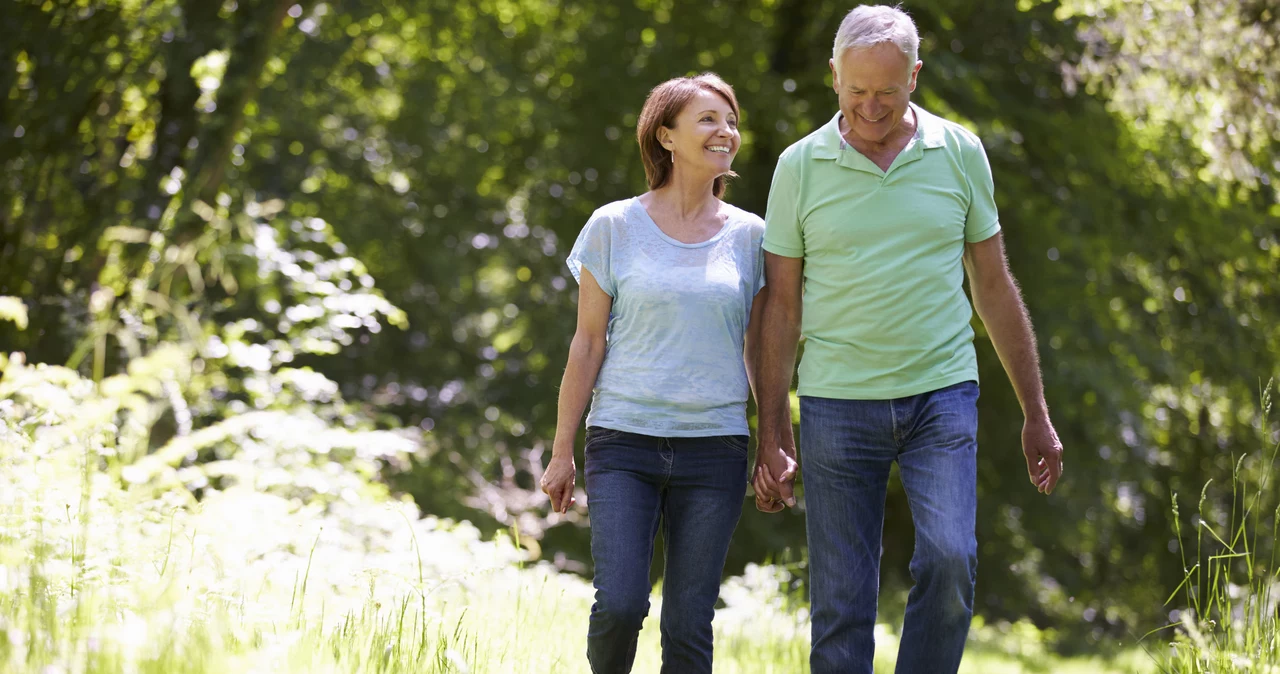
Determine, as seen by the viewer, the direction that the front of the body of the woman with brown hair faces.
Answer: toward the camera

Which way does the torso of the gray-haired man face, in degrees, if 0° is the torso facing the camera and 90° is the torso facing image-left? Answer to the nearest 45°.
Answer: approximately 0°

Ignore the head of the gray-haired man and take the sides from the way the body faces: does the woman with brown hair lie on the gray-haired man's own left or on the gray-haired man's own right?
on the gray-haired man's own right

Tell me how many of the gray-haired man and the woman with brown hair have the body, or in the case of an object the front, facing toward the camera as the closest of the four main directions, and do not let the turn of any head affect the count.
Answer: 2

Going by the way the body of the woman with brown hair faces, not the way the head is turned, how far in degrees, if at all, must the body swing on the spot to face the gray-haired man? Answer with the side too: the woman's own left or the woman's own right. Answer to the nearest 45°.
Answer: approximately 90° to the woman's own left

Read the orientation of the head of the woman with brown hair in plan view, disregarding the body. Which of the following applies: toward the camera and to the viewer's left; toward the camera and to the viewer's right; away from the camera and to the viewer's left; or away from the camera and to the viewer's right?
toward the camera and to the viewer's right
